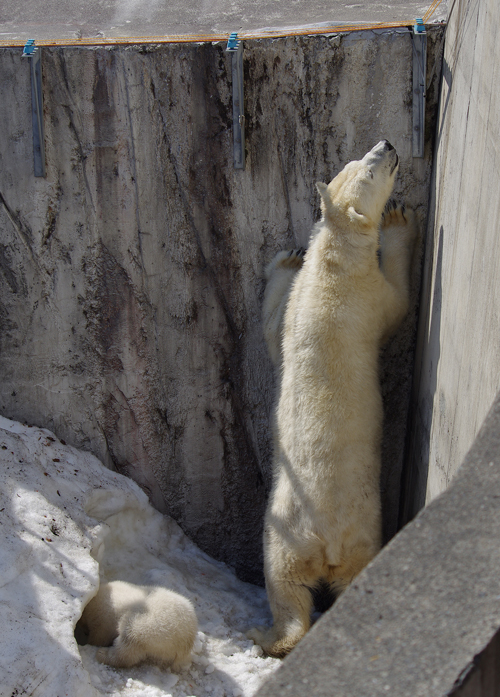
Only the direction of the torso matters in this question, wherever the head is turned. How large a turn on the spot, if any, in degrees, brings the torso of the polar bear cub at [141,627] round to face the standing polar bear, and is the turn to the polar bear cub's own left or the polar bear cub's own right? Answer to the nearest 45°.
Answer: approximately 135° to the polar bear cub's own right

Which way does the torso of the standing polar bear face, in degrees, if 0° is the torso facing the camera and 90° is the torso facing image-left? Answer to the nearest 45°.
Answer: approximately 180°

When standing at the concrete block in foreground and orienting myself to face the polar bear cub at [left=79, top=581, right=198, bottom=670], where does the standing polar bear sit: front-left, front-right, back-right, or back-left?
front-right

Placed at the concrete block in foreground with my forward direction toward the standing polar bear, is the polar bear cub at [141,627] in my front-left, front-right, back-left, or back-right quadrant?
front-left

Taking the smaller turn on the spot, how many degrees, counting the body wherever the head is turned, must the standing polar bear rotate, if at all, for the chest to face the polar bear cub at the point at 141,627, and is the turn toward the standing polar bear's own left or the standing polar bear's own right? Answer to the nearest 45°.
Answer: approximately 135° to the standing polar bear's own left

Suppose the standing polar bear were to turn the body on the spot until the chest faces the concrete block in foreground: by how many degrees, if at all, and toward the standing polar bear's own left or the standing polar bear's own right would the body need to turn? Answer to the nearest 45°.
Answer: approximately 180°
